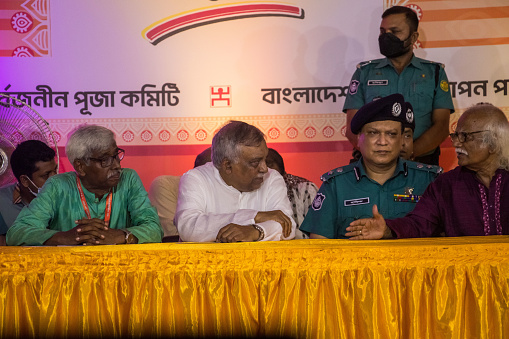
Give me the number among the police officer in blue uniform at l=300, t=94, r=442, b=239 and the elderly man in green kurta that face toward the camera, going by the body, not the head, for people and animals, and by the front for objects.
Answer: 2

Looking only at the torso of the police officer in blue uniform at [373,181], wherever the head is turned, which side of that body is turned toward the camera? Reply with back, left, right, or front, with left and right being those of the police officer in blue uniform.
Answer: front

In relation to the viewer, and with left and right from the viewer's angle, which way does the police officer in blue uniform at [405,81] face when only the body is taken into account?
facing the viewer

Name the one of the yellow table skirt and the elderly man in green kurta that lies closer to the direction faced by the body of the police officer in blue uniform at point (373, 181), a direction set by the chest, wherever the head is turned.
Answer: the yellow table skirt

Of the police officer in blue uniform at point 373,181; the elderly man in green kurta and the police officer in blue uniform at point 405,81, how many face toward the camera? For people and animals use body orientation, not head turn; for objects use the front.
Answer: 3

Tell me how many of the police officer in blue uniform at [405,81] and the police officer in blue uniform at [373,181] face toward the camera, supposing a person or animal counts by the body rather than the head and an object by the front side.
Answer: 2

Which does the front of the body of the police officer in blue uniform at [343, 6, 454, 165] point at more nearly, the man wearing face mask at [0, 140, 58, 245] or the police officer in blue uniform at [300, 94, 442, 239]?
the police officer in blue uniform

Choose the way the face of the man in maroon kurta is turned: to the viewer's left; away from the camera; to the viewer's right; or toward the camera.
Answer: to the viewer's left

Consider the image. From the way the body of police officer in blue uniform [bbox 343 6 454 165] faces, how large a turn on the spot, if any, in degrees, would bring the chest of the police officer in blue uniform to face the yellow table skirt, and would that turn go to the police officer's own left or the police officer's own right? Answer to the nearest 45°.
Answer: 0° — they already face it

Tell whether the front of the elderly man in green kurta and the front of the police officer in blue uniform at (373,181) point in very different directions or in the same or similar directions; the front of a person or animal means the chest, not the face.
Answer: same or similar directions

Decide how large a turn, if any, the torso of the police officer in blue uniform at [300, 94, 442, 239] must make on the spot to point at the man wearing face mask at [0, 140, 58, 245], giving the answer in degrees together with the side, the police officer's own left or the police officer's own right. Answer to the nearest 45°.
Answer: approximately 90° to the police officer's own right

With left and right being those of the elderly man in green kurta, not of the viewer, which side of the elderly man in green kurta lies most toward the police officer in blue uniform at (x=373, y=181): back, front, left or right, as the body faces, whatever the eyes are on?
left

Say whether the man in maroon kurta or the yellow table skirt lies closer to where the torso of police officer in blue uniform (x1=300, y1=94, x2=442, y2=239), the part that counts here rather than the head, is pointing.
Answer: the yellow table skirt

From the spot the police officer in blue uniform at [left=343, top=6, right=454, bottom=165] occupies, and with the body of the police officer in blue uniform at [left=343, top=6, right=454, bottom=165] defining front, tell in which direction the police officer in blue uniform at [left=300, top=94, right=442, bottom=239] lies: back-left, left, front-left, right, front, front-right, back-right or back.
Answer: front

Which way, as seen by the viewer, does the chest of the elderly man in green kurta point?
toward the camera
